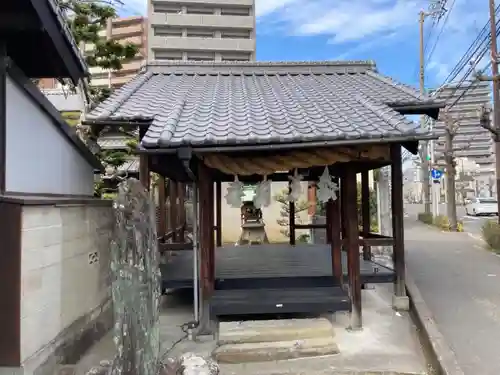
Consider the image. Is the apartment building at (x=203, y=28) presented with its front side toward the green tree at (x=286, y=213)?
yes

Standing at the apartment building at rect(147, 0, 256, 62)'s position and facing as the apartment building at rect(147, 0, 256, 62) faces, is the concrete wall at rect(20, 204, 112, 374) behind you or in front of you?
in front

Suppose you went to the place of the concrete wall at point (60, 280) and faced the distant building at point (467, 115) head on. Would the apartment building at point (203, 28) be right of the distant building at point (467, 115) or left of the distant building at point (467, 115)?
left

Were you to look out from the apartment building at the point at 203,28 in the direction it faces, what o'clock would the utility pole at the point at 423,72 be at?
The utility pole is roughly at 11 o'clock from the apartment building.

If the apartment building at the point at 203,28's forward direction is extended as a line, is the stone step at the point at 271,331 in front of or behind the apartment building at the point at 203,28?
in front

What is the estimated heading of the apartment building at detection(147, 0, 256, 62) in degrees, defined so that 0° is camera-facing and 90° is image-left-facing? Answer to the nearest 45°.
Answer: approximately 0°

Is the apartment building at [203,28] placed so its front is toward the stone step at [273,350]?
yes

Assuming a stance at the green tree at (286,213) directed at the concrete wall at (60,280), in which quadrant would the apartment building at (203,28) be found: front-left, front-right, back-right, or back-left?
back-right

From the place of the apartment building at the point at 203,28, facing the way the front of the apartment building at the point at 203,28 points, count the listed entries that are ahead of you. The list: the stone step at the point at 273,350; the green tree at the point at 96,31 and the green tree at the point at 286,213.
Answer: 3

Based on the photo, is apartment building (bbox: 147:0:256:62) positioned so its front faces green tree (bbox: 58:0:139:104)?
yes

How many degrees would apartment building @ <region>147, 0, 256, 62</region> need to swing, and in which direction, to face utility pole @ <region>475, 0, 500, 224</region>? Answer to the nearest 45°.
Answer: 0° — it already faces it
